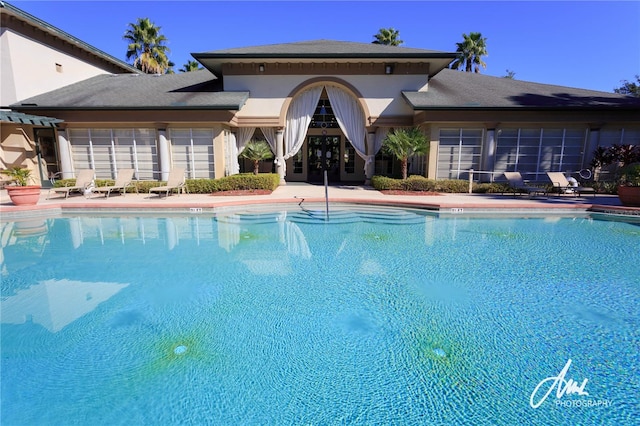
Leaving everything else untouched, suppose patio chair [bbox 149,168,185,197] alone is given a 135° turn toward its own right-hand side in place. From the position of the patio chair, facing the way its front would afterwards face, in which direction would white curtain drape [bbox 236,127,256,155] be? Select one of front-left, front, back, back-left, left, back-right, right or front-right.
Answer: front-right

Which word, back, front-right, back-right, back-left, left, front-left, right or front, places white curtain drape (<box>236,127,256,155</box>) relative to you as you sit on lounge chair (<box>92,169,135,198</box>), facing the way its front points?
back-left

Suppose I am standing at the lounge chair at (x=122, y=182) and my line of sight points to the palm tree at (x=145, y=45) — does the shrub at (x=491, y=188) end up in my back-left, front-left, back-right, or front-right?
back-right

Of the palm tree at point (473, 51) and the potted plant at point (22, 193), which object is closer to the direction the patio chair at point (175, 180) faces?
the potted plant

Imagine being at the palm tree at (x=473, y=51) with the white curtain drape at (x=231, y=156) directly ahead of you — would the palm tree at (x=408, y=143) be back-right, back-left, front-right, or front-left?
front-left

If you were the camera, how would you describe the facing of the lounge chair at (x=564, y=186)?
facing the viewer and to the right of the viewer

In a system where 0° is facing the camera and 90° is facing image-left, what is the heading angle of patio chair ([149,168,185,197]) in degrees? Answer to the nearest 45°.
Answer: approximately 45°

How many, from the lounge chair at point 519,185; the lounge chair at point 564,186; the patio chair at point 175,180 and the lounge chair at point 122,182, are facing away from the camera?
0

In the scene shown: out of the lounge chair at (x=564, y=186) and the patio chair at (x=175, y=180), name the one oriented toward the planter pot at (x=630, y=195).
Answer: the lounge chair

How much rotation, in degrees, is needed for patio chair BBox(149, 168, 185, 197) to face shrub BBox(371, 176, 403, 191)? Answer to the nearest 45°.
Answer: approximately 135° to its left

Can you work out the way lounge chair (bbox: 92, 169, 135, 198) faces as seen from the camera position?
facing the viewer and to the left of the viewer

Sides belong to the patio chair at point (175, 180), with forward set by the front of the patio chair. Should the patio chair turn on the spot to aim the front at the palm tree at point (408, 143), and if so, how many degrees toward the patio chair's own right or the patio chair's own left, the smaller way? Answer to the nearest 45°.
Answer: approximately 135° to the patio chair's own left
